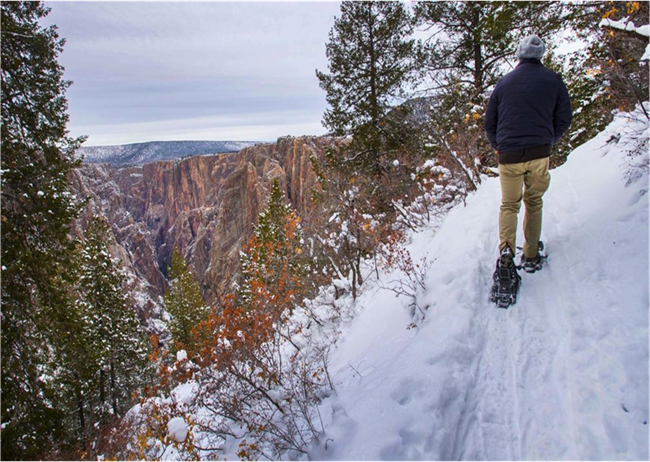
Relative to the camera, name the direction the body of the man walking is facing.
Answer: away from the camera

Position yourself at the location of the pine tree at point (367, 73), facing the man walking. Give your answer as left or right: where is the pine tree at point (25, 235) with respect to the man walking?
right

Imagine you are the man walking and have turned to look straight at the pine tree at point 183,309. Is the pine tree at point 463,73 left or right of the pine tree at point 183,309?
right

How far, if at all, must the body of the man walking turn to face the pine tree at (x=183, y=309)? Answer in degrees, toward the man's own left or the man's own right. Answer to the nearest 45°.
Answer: approximately 45° to the man's own left

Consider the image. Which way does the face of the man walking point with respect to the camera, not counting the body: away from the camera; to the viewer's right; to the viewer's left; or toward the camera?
away from the camera

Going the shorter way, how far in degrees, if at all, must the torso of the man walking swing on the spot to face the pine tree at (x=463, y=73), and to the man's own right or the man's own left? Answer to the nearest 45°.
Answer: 0° — they already face it
